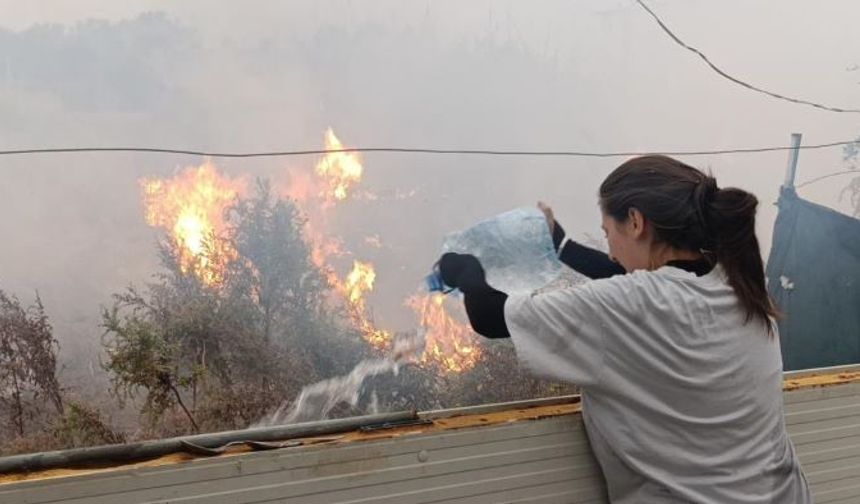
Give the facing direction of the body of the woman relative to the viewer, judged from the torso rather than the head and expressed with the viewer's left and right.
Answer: facing away from the viewer and to the left of the viewer

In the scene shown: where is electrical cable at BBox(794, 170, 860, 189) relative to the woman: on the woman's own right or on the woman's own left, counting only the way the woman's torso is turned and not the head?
on the woman's own right
